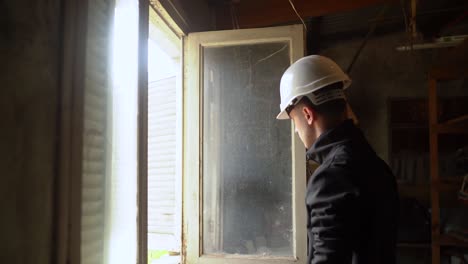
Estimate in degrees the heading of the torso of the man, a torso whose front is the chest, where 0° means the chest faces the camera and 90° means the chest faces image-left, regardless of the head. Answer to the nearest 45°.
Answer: approximately 135°
